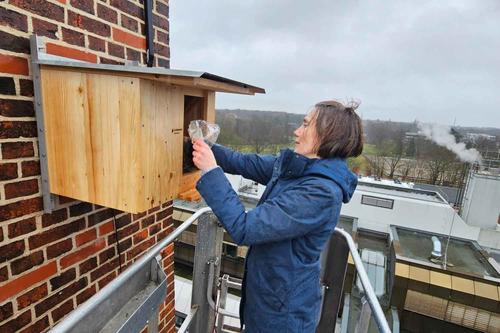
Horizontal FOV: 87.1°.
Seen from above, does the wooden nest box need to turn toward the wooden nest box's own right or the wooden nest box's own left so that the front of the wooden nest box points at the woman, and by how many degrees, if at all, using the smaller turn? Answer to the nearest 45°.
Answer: approximately 45° to the wooden nest box's own left

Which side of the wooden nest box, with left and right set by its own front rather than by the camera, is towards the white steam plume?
left

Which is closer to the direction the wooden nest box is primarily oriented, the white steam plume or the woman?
the woman

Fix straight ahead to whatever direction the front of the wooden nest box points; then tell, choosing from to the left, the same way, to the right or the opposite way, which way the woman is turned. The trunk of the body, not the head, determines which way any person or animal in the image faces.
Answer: the opposite way

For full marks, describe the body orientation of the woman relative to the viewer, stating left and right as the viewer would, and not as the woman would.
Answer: facing to the left of the viewer

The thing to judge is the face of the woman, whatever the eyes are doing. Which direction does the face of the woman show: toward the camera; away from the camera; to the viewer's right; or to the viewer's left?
to the viewer's left

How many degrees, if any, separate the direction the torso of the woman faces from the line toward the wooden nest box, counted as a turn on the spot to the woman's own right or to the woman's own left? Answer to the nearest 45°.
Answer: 0° — they already face it

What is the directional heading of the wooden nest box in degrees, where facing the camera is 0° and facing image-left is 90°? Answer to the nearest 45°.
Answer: approximately 315°

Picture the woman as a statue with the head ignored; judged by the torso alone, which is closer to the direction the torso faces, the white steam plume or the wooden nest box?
the wooden nest box

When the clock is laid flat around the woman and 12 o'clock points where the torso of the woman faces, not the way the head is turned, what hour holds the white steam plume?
The white steam plume is roughly at 4 o'clock from the woman.

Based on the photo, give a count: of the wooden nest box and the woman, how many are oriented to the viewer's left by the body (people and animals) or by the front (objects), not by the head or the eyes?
1
